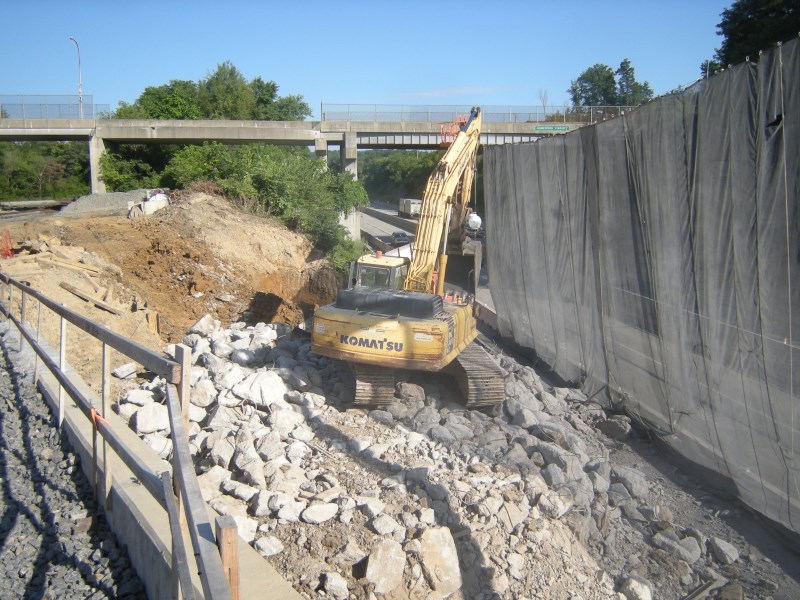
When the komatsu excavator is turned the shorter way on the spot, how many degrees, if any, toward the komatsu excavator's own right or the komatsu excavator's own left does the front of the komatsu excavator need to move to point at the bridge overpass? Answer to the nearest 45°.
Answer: approximately 45° to the komatsu excavator's own left

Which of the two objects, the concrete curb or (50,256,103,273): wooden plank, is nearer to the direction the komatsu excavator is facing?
the wooden plank

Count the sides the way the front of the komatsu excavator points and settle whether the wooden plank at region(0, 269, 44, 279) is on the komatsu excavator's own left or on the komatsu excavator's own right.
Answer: on the komatsu excavator's own left

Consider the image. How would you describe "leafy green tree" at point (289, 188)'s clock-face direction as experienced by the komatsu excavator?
The leafy green tree is roughly at 10 o'clock from the komatsu excavator.

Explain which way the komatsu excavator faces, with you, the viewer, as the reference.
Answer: facing away from the viewer and to the right of the viewer

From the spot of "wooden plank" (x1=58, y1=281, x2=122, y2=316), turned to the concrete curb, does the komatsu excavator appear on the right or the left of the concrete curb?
left

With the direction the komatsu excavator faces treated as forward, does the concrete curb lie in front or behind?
behind

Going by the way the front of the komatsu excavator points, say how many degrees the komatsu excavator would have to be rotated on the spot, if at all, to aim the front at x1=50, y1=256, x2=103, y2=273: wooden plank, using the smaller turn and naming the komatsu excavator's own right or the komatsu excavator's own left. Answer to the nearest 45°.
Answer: approximately 90° to the komatsu excavator's own left

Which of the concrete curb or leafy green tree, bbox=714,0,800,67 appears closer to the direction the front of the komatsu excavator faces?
the leafy green tree

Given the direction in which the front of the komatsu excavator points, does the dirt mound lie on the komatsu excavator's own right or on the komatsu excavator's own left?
on the komatsu excavator's own left

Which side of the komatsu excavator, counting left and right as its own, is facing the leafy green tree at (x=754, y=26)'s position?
front

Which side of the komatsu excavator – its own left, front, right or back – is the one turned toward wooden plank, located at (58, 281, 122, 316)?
left

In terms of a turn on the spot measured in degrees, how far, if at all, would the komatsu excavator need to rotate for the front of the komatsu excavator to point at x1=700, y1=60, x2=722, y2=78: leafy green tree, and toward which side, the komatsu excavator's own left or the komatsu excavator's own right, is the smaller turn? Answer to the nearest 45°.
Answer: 0° — it already faces it
